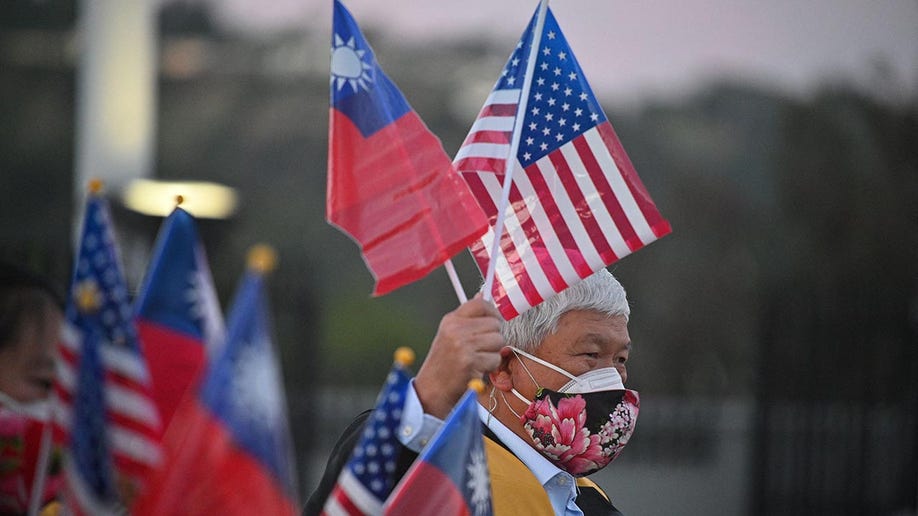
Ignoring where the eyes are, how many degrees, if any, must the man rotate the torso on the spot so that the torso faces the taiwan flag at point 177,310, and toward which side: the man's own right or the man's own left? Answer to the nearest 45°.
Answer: approximately 90° to the man's own right

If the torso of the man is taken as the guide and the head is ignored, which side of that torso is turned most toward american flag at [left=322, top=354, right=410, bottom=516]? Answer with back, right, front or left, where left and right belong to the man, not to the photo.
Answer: right

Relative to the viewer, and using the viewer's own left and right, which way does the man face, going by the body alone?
facing the viewer and to the right of the viewer

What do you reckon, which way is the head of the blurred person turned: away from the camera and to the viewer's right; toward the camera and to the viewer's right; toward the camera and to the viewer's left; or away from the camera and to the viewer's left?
toward the camera and to the viewer's right

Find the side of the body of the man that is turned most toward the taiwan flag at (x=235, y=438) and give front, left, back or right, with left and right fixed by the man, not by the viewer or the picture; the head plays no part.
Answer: right

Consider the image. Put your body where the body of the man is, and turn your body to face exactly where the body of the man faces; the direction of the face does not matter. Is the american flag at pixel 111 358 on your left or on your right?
on your right

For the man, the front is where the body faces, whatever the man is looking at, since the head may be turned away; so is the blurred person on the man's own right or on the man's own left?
on the man's own right

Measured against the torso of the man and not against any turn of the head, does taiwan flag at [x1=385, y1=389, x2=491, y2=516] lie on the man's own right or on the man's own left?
on the man's own right
